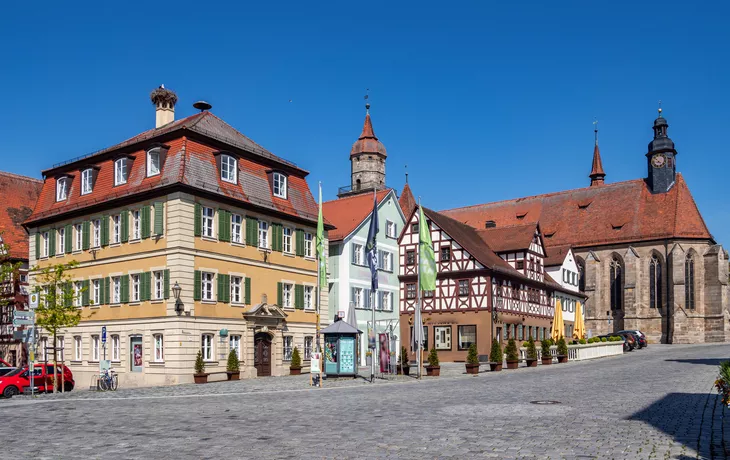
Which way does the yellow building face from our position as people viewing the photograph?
facing the viewer and to the right of the viewer

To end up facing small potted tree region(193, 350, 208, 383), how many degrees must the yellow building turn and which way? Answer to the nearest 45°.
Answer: approximately 45° to its right

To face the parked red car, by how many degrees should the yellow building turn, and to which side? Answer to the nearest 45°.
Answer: approximately 90° to its right

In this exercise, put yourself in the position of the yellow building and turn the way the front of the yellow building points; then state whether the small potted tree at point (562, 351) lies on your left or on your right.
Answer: on your left

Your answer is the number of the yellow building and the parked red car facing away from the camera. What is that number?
0
